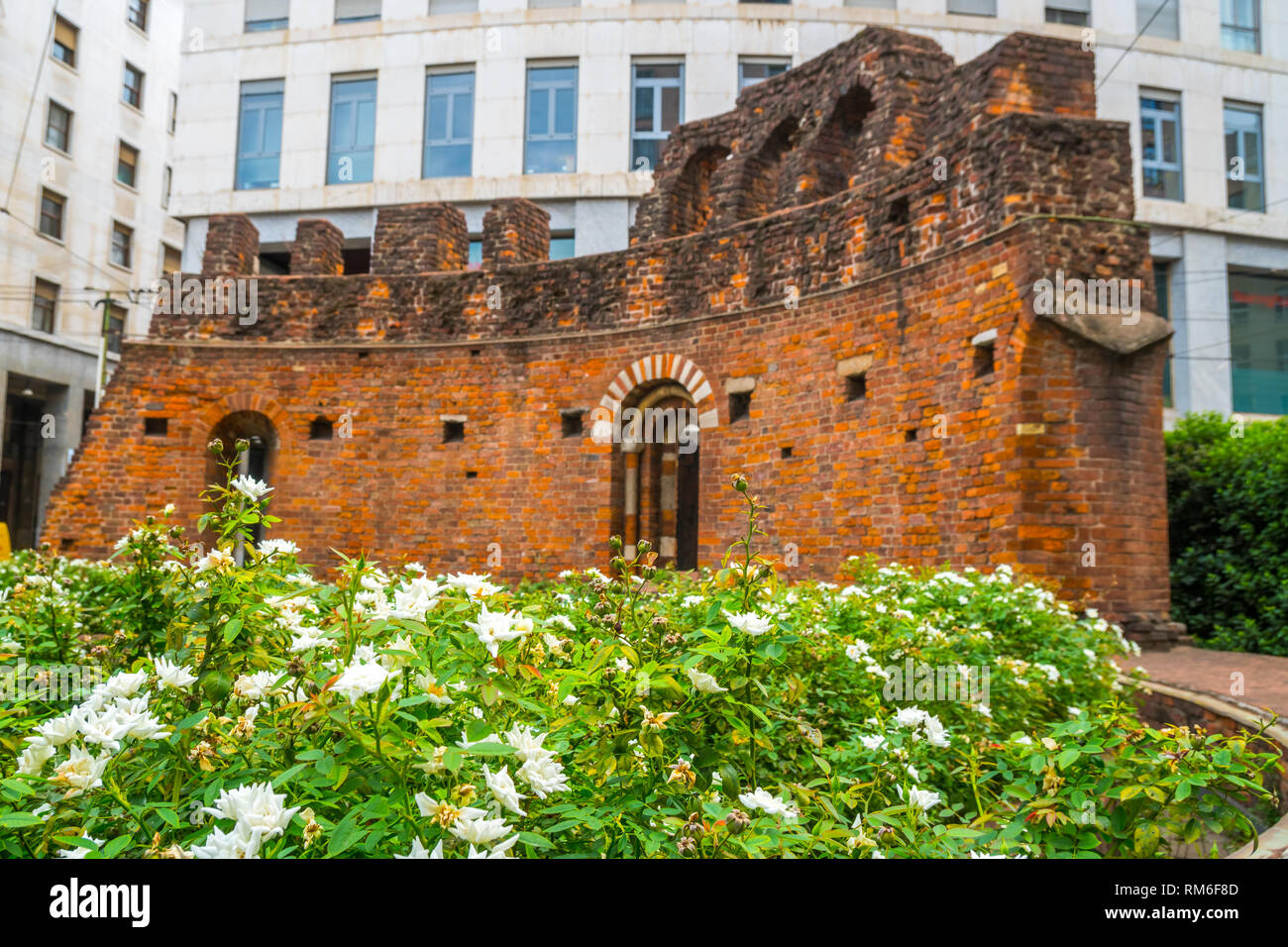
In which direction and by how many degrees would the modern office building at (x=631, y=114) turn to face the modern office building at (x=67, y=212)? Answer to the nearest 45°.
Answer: approximately 90° to its right

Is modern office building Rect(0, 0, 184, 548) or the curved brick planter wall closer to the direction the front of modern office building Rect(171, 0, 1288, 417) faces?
the curved brick planter wall

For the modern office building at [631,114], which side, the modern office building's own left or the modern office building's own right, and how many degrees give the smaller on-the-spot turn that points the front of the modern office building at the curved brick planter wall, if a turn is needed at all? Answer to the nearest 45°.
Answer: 0° — it already faces it

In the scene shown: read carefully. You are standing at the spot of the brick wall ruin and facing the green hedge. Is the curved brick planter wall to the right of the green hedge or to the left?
right

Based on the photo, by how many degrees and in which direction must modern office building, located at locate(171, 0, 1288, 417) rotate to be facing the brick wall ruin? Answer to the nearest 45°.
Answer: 0° — it already faces it

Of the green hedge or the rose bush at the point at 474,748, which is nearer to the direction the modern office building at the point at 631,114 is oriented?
the rose bush

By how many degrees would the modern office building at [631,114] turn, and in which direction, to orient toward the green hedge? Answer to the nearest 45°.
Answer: approximately 45° to its left

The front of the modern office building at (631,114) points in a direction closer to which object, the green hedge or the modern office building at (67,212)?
the green hedge

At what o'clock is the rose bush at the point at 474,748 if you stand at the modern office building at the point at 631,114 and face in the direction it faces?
The rose bush is roughly at 12 o'clock from the modern office building.

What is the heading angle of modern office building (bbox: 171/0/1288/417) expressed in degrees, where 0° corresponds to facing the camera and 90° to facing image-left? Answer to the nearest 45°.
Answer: approximately 0°
